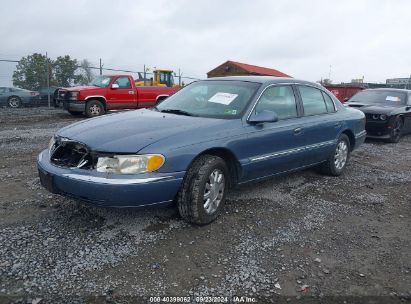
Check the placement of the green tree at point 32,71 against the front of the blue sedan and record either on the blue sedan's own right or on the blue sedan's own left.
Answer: on the blue sedan's own right

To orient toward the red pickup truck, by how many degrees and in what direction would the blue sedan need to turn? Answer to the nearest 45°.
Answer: approximately 135° to its right

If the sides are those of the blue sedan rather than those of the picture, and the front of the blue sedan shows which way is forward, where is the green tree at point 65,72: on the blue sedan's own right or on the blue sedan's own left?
on the blue sedan's own right

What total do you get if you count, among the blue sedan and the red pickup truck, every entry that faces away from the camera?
0

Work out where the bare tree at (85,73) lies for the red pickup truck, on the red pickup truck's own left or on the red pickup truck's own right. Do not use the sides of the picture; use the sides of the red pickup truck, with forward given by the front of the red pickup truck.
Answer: on the red pickup truck's own right

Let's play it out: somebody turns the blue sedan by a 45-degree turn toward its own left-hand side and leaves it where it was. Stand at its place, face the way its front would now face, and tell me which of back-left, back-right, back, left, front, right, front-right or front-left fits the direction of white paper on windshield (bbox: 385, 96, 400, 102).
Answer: back-left

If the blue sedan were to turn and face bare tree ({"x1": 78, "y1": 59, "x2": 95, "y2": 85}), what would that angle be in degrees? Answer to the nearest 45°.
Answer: approximately 135° to its right

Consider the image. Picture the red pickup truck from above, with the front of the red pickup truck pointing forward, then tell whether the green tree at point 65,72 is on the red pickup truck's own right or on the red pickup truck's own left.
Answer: on the red pickup truck's own right
